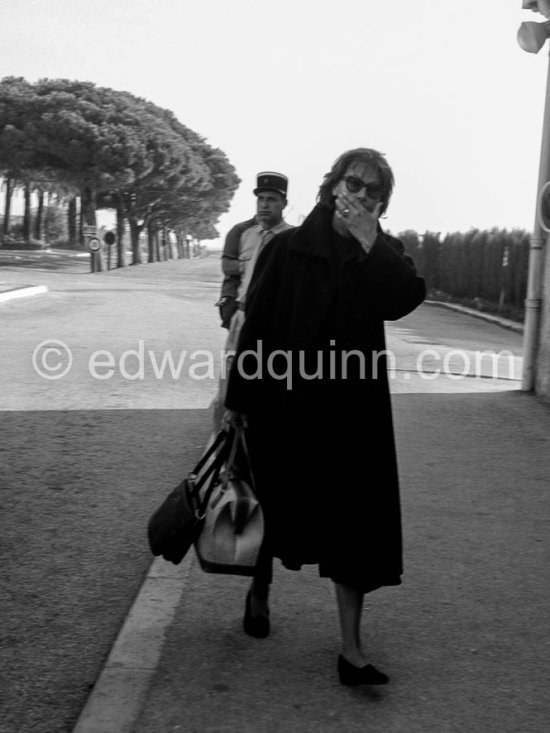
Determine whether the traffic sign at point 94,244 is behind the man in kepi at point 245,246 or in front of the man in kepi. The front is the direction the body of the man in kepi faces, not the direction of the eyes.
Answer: behind

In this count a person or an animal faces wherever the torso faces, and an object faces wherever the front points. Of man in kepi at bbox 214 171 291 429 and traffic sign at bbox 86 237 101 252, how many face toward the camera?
2

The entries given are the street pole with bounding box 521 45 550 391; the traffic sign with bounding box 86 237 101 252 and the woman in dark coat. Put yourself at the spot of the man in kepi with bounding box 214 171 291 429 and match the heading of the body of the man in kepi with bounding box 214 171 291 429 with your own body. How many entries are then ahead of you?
1

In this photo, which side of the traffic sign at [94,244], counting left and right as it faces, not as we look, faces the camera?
front

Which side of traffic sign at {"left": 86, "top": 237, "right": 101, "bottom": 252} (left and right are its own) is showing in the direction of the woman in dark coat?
front

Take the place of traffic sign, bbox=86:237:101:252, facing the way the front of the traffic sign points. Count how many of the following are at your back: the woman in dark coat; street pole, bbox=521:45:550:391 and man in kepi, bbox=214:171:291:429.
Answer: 0

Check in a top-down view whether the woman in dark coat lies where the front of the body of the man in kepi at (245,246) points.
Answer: yes

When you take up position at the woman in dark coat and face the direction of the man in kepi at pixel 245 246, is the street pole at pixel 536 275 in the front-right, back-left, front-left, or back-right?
front-right

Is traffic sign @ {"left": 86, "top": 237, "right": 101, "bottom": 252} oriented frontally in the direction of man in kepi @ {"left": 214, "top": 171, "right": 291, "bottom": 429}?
yes

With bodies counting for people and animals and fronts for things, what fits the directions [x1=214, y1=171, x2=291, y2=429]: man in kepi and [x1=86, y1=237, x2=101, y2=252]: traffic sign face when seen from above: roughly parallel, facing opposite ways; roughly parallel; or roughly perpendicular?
roughly parallel

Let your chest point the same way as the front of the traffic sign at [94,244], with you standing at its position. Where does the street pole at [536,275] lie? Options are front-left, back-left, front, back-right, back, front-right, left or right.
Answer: front

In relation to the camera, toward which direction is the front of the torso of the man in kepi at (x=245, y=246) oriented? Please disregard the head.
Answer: toward the camera
